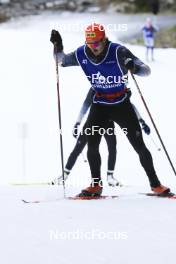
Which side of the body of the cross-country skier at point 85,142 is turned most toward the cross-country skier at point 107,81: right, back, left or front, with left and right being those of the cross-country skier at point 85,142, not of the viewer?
front

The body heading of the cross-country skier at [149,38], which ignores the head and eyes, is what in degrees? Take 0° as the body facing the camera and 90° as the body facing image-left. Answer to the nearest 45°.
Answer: approximately 0°

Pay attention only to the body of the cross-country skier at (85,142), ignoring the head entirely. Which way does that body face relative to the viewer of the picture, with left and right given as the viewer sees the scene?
facing the viewer

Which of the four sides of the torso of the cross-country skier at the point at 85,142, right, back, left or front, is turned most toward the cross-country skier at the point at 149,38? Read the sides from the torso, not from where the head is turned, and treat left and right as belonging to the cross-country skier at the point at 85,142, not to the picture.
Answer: back

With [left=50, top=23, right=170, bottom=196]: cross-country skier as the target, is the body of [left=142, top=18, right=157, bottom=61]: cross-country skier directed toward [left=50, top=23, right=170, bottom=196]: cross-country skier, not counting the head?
yes

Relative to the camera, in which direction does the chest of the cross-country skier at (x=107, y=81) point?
toward the camera

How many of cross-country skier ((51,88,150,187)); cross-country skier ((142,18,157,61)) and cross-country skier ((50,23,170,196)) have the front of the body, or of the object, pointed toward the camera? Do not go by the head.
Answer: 3

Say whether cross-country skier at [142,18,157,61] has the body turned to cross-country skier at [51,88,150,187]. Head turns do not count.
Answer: yes

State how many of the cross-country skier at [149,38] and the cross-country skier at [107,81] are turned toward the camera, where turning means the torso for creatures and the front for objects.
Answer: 2

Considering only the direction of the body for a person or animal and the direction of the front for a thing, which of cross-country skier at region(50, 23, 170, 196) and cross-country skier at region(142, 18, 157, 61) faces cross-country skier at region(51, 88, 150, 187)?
cross-country skier at region(142, 18, 157, 61)

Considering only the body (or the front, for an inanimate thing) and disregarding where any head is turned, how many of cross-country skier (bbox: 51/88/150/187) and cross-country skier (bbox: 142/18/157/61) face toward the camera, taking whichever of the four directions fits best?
2

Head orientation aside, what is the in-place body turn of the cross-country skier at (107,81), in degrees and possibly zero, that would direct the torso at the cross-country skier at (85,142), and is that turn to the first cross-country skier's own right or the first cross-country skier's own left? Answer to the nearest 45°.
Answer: approximately 180°

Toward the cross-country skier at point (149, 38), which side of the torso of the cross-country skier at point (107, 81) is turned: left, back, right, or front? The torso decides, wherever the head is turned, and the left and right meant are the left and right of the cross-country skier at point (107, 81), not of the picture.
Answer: back

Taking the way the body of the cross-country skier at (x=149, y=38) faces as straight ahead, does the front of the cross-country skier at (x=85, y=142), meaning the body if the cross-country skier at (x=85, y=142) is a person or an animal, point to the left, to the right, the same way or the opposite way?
the same way
